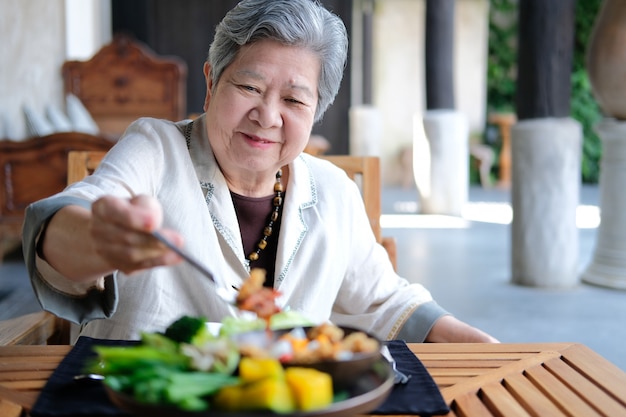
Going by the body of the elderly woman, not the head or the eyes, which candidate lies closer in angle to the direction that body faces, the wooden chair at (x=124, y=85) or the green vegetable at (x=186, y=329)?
the green vegetable

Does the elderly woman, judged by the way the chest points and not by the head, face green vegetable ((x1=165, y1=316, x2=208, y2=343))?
yes

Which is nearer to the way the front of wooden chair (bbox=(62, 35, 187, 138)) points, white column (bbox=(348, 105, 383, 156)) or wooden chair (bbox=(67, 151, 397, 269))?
the wooden chair

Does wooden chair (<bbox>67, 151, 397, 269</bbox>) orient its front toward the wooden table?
yes

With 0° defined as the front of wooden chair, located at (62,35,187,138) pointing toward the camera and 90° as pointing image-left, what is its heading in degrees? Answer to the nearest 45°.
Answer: approximately 0°

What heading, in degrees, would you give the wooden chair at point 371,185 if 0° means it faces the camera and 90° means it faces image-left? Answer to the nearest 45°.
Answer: approximately 0°

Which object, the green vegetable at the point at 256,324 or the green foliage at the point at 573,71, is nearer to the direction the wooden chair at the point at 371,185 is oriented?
the green vegetable

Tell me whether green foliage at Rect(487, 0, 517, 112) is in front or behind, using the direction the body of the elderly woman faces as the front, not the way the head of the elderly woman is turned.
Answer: behind

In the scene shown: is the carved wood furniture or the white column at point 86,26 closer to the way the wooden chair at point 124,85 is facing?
the carved wood furniture
